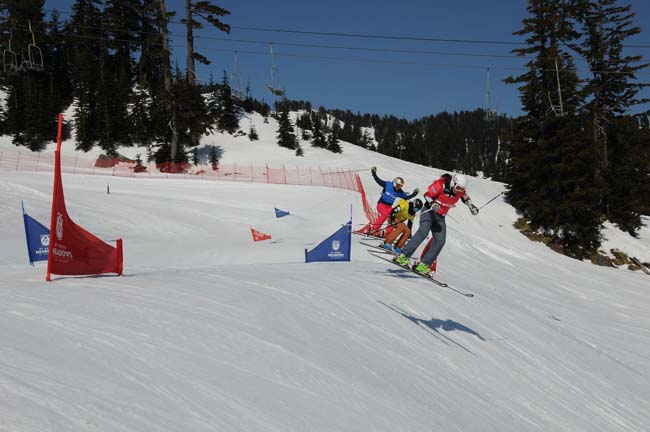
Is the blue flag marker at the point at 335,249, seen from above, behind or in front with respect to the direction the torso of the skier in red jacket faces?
behind

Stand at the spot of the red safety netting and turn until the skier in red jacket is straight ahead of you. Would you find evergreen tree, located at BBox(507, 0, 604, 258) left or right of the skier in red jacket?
left

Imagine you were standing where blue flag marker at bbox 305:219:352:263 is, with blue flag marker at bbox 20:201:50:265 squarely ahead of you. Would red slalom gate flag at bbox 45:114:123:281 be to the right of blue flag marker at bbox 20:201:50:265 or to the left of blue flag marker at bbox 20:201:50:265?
left

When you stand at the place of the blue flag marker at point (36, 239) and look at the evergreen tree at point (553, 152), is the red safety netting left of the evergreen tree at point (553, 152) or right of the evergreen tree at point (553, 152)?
left

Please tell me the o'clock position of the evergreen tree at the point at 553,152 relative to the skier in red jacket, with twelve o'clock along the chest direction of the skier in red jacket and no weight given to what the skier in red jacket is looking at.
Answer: The evergreen tree is roughly at 8 o'clock from the skier in red jacket.

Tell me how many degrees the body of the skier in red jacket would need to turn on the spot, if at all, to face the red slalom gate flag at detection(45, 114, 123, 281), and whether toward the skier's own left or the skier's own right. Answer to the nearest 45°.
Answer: approximately 90° to the skier's own right

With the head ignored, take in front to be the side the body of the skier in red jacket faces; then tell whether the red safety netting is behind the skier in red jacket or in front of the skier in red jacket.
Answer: behind

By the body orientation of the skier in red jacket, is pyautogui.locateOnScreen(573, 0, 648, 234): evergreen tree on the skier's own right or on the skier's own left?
on the skier's own left

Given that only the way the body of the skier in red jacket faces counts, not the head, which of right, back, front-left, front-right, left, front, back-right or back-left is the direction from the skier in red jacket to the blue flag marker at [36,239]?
back-right

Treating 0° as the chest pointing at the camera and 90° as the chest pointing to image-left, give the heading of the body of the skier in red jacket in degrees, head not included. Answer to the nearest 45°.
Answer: approximately 315°
